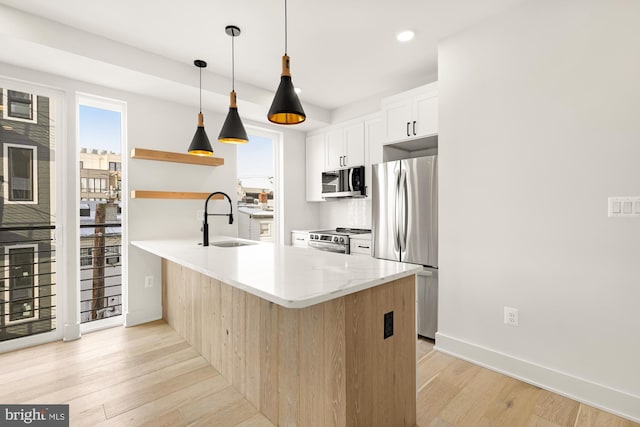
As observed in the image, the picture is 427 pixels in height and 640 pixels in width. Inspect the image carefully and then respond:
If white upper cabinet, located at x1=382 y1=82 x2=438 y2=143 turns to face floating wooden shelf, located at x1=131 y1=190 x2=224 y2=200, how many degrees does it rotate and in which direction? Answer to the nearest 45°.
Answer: approximately 45° to its right

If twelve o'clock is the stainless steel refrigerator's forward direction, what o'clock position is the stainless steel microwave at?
The stainless steel microwave is roughly at 3 o'clock from the stainless steel refrigerator.

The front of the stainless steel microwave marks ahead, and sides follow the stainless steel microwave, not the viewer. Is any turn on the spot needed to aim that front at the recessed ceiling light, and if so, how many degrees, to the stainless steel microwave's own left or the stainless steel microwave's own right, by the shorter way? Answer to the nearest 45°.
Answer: approximately 45° to the stainless steel microwave's own left

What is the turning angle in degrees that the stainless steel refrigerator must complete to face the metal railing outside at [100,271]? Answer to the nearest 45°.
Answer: approximately 45° to its right

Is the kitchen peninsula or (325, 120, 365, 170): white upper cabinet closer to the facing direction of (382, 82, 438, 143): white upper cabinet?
the kitchen peninsula

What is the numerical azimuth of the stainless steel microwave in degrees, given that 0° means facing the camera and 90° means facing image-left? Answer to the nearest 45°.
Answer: approximately 45°

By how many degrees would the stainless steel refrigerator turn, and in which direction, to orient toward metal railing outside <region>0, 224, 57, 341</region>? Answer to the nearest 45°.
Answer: approximately 45° to its right

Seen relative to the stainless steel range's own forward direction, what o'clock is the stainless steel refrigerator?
The stainless steel refrigerator is roughly at 9 o'clock from the stainless steel range.
